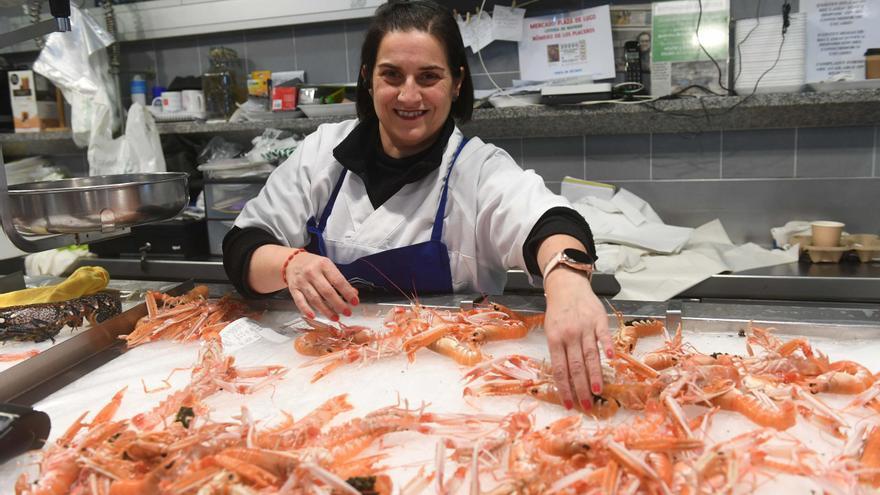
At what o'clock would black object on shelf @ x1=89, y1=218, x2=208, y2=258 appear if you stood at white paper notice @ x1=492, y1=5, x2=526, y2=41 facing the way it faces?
The black object on shelf is roughly at 3 o'clock from the white paper notice.

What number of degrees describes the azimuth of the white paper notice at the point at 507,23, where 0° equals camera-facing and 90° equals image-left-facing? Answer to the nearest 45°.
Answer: approximately 0°

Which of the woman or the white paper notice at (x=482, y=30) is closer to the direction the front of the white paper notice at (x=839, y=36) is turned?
the woman

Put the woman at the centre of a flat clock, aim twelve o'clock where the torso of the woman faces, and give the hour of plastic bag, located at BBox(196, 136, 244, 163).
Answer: The plastic bag is roughly at 5 o'clock from the woman.

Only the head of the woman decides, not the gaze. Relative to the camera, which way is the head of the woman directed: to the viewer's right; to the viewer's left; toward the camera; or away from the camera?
toward the camera

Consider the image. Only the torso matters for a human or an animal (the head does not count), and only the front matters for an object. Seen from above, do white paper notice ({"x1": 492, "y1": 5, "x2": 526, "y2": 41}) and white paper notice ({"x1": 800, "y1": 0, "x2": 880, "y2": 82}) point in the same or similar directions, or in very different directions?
same or similar directions

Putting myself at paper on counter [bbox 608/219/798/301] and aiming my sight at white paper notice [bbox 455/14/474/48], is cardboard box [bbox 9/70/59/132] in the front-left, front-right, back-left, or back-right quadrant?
front-left

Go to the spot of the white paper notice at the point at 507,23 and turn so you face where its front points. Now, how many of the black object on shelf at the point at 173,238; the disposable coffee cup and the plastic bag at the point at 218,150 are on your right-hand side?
2

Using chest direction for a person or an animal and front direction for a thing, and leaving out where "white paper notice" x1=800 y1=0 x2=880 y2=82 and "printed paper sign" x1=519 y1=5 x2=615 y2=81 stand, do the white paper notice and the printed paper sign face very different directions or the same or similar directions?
same or similar directions

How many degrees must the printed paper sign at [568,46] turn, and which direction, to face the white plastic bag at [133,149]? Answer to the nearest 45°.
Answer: approximately 90° to its right

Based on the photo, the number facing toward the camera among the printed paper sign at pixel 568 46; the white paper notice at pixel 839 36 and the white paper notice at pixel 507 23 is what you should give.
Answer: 3

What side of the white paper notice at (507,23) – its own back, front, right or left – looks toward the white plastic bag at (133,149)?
right

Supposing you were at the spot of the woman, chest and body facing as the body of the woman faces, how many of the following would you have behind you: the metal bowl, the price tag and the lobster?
0

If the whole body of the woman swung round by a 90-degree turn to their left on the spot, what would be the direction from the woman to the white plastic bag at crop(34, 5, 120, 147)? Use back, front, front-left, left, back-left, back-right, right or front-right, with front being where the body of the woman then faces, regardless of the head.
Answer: back-left

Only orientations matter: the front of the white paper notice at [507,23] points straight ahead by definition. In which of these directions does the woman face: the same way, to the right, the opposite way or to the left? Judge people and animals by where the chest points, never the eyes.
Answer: the same way

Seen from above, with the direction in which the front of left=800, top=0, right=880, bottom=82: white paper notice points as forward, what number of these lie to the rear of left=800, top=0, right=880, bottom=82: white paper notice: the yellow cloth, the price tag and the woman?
0

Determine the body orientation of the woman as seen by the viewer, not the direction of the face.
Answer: toward the camera

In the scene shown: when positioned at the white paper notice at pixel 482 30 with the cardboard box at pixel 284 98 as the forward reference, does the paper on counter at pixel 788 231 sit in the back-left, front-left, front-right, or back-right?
back-left

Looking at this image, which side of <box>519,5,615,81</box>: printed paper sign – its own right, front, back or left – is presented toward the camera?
front

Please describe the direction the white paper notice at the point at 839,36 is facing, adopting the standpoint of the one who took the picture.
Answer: facing the viewer
